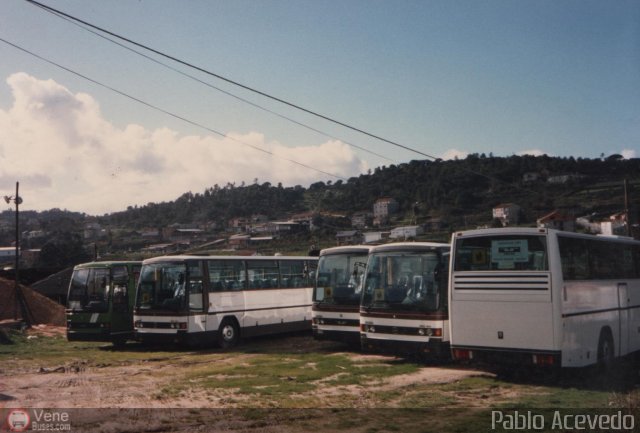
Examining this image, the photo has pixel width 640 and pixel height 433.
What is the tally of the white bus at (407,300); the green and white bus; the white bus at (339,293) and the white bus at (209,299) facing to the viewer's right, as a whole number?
0

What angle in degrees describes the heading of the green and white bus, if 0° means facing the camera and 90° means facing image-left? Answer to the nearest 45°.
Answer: approximately 45°

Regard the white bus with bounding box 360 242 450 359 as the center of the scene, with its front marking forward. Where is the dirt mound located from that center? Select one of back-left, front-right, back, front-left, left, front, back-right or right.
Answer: right

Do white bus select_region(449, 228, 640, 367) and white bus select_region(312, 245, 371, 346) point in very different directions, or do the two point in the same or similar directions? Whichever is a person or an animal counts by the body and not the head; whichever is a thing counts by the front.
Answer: very different directions

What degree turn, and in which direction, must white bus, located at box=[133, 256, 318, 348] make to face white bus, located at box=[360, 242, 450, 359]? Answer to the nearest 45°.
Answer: approximately 90° to its left

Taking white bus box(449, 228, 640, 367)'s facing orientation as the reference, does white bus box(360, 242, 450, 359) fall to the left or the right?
on its left

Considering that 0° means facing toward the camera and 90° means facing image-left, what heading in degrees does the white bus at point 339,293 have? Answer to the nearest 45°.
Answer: approximately 45°

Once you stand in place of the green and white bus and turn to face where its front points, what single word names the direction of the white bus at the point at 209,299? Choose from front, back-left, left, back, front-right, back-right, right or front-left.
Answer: left

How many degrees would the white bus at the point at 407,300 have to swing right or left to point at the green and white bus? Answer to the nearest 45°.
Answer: approximately 90° to its right

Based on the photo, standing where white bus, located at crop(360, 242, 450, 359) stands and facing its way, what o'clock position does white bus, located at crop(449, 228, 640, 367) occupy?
white bus, located at crop(449, 228, 640, 367) is roughly at 9 o'clock from white bus, located at crop(360, 242, 450, 359).

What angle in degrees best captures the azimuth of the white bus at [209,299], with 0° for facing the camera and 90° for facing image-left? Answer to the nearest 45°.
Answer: approximately 45°

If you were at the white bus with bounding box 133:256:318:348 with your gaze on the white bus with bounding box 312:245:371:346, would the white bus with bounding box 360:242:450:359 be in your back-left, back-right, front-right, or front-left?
front-right

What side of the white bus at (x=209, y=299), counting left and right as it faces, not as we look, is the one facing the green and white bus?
right

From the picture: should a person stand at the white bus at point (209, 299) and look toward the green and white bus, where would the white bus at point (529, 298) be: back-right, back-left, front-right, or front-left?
back-left

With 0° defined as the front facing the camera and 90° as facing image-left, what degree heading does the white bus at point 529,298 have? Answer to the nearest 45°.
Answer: approximately 225°
